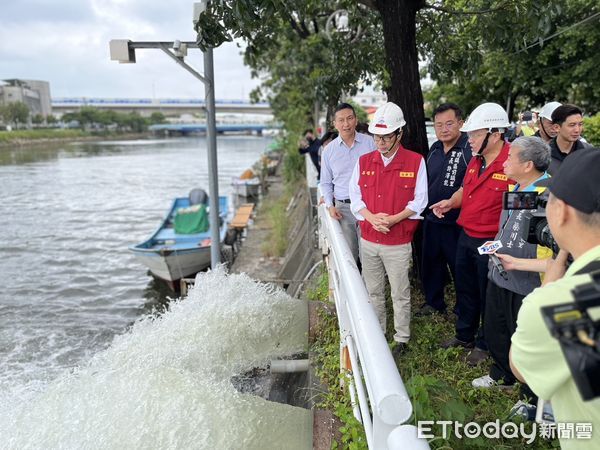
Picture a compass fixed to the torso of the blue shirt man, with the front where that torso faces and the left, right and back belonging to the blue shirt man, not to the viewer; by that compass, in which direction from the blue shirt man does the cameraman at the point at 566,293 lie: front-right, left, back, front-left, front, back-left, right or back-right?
front

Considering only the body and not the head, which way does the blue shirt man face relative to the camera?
toward the camera

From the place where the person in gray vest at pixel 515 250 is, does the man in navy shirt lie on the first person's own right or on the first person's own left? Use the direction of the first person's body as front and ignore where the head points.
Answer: on the first person's own right

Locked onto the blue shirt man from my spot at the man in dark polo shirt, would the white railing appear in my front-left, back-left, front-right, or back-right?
front-left

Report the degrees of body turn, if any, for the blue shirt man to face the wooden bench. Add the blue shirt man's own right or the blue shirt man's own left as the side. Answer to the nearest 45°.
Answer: approximately 180°

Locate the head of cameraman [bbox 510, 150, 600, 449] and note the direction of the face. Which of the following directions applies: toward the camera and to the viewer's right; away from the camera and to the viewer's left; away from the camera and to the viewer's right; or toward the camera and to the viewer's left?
away from the camera and to the viewer's left

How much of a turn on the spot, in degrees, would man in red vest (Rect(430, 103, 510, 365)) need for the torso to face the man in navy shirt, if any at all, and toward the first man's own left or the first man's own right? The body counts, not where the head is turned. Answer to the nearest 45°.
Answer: approximately 90° to the first man's own right

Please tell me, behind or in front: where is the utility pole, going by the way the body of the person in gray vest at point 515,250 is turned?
in front

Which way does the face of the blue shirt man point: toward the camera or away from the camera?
toward the camera

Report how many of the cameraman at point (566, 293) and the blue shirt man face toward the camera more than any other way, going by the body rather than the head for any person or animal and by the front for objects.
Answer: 1

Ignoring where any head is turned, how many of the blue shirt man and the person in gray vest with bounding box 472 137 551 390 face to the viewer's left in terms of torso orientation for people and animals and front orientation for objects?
1

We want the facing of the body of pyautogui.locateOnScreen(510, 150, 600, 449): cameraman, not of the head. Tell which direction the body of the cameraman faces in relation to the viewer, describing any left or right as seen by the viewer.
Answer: facing away from the viewer and to the left of the viewer

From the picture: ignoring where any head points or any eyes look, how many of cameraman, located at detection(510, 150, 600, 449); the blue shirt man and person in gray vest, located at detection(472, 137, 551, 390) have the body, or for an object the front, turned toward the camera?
1

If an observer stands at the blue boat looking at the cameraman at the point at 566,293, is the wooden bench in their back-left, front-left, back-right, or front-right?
back-left

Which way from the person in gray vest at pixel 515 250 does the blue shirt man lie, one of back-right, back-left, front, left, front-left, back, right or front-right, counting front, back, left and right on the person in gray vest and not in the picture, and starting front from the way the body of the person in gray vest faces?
front-right

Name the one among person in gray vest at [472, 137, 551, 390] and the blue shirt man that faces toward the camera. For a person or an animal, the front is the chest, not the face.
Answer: the blue shirt man

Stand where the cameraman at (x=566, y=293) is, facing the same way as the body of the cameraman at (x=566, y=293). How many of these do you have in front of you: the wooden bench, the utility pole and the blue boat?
3

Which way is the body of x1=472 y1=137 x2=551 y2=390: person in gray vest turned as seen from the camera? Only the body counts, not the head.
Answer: to the viewer's left

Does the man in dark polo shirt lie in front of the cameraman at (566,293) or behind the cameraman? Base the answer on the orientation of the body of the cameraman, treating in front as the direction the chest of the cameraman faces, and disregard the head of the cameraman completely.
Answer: in front
